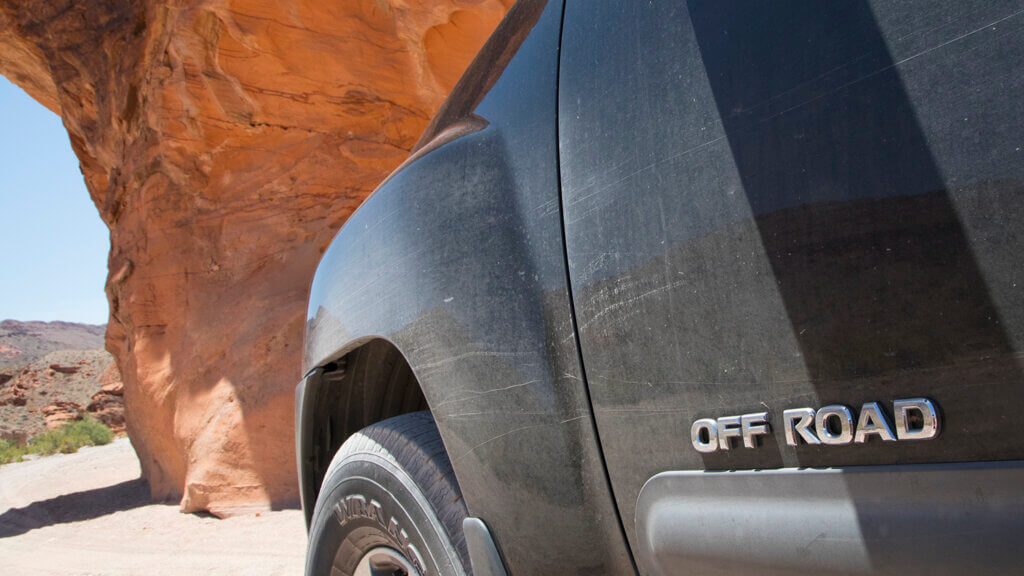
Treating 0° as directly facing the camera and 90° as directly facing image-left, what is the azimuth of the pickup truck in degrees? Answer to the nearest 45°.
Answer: approximately 135°

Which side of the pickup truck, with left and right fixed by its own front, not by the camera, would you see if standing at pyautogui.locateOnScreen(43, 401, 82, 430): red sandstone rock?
front

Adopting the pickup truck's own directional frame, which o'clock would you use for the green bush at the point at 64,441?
The green bush is roughly at 12 o'clock from the pickup truck.

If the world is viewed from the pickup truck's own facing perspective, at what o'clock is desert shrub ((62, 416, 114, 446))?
The desert shrub is roughly at 12 o'clock from the pickup truck.

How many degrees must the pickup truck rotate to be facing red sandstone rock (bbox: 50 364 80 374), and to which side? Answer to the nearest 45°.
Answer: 0° — it already faces it

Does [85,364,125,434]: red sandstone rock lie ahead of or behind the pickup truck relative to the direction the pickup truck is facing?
ahead

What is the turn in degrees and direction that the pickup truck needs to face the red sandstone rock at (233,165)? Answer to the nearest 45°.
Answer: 0° — it already faces it

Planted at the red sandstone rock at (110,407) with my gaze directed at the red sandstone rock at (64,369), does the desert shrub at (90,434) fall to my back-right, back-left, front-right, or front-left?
back-left

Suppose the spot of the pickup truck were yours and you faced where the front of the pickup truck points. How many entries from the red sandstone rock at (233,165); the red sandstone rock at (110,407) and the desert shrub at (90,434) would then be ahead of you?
3
